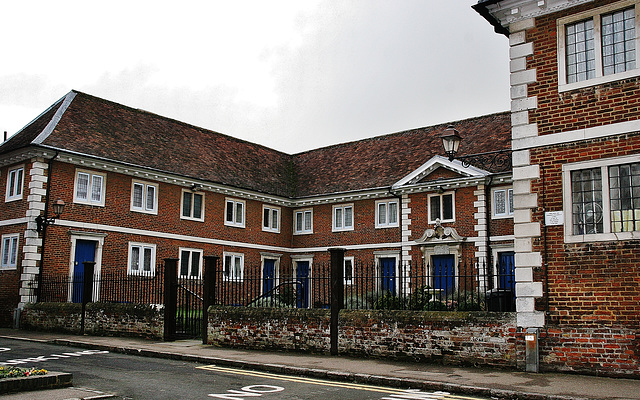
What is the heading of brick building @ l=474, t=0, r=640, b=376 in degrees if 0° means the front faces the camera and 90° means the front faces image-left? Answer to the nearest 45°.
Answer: approximately 45°

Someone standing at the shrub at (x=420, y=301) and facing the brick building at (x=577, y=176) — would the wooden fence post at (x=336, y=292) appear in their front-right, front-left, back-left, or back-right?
back-right

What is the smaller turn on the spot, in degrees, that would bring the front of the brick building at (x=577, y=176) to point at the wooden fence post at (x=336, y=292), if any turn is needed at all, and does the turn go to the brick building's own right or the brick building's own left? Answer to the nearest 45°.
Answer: approximately 45° to the brick building's own right

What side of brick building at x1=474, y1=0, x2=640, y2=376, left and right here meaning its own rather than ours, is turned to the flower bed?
front

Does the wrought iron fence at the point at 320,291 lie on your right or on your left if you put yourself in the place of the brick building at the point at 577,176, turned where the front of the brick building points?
on your right

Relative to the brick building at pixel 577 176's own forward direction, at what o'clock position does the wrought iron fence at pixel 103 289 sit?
The wrought iron fence is roughly at 2 o'clock from the brick building.
